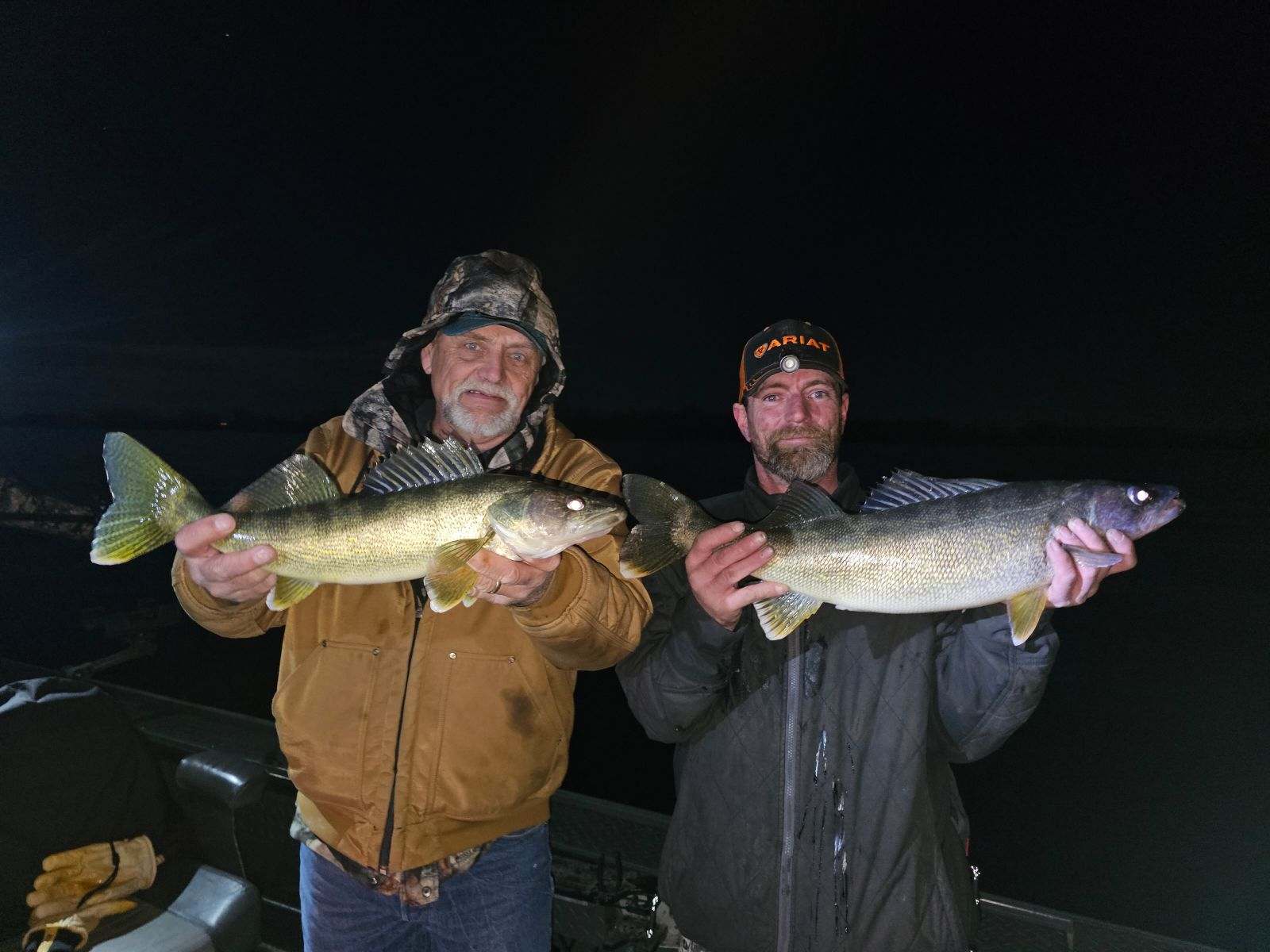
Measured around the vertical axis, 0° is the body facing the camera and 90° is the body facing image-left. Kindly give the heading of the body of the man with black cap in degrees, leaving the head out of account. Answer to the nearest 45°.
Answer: approximately 0°

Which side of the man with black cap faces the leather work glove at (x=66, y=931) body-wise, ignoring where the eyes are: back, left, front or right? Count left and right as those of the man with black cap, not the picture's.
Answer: right

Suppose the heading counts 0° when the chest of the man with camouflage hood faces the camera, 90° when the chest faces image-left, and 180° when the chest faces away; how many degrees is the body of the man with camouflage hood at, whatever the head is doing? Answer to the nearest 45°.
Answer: approximately 0°

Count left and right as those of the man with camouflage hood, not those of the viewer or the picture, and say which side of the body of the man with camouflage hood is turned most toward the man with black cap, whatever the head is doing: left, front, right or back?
left

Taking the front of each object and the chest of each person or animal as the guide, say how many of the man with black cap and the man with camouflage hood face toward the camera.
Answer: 2

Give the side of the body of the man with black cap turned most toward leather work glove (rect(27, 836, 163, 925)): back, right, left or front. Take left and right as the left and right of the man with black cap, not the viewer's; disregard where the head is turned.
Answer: right

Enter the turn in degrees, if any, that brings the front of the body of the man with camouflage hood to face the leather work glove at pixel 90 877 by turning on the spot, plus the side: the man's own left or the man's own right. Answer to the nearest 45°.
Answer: approximately 135° to the man's own right
